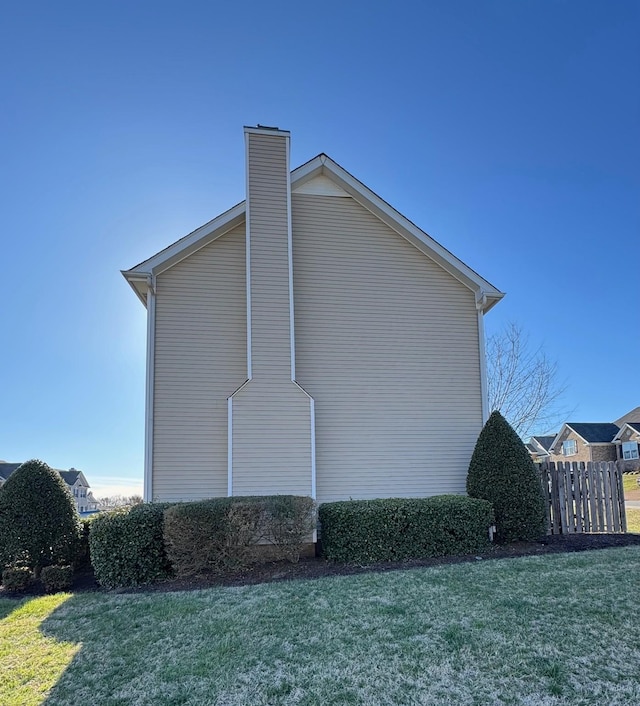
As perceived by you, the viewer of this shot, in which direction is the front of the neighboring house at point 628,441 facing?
facing the viewer and to the left of the viewer

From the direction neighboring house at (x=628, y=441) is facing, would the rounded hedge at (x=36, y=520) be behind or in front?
in front

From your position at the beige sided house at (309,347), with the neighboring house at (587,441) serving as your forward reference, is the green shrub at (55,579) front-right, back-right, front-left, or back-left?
back-left

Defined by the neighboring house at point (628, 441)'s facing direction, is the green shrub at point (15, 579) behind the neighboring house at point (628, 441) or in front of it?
in front

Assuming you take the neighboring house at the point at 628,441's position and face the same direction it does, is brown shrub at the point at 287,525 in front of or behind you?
in front

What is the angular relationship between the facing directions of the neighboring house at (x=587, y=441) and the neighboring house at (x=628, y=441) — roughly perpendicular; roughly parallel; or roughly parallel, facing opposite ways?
roughly parallel
